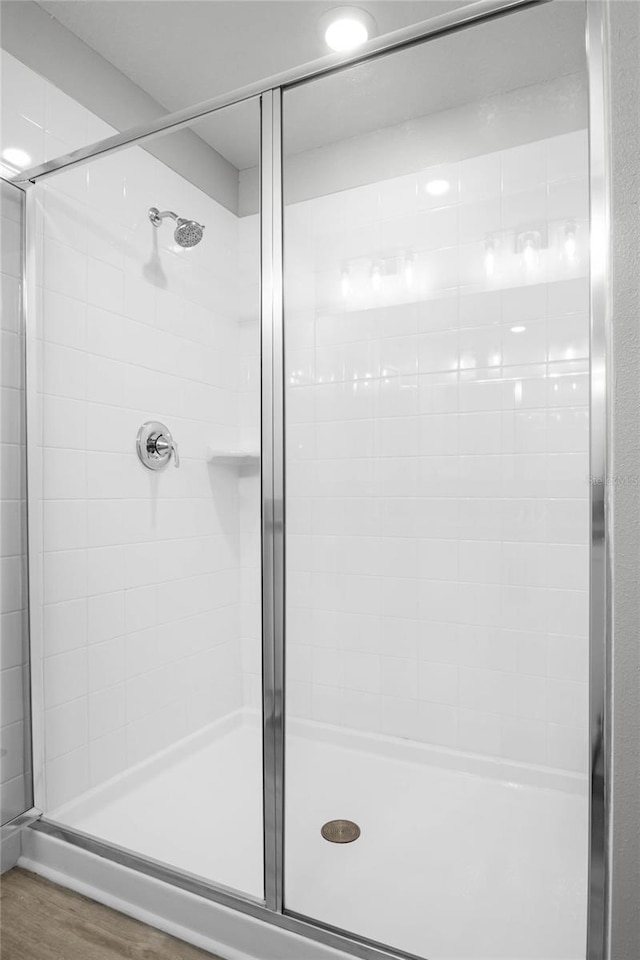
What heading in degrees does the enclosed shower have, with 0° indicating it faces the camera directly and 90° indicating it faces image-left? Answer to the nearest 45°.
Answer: approximately 45°
